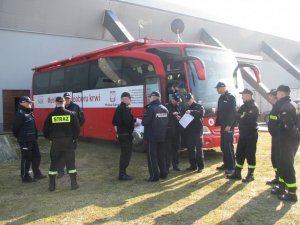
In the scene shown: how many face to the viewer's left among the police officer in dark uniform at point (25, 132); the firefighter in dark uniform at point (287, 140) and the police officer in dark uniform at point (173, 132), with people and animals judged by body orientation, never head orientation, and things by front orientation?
1

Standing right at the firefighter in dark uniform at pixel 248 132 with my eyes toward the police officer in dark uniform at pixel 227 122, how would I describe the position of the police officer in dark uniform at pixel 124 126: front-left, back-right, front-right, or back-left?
front-left

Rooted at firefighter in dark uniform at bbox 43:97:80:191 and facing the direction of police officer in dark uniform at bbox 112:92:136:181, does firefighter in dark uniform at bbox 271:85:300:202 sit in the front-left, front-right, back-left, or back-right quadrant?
front-right

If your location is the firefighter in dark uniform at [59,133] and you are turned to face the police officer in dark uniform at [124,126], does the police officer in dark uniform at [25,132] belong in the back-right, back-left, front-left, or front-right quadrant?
back-left

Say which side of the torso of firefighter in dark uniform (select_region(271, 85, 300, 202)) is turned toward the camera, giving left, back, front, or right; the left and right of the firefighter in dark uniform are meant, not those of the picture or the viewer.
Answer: left

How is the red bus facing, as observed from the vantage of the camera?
facing the viewer and to the right of the viewer

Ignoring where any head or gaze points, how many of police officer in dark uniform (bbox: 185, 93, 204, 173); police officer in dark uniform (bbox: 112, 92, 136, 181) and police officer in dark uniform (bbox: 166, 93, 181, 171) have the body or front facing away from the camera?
0

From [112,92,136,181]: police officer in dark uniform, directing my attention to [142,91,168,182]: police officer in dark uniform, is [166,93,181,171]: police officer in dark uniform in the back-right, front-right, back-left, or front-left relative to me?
front-left

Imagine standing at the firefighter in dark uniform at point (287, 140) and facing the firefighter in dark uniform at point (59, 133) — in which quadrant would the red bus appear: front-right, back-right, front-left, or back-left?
front-right

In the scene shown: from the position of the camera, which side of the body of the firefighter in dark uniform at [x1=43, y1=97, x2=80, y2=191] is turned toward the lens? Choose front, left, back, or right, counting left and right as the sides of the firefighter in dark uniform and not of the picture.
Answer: back

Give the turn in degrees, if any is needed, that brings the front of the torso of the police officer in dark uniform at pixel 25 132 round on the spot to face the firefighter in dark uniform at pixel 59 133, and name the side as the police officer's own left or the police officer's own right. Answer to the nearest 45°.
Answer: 0° — they already face them

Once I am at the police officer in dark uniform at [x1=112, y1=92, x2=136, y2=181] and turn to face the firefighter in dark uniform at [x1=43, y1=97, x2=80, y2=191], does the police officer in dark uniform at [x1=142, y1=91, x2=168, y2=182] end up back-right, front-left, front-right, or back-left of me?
back-left

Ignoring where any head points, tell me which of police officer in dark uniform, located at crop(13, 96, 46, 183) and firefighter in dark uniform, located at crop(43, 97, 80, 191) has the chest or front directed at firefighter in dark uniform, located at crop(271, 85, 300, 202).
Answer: police officer in dark uniform, located at crop(13, 96, 46, 183)

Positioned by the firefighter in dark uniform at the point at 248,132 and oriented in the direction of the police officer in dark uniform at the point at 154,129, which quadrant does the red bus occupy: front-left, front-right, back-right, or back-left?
front-right

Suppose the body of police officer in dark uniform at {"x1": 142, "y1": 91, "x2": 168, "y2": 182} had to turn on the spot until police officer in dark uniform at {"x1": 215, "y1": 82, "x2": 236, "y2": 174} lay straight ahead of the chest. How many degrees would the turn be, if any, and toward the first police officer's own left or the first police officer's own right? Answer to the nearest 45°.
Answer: approximately 135° to the first police officer's own right
